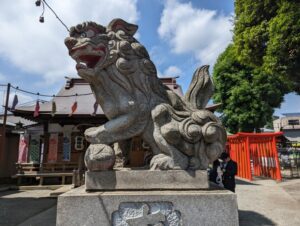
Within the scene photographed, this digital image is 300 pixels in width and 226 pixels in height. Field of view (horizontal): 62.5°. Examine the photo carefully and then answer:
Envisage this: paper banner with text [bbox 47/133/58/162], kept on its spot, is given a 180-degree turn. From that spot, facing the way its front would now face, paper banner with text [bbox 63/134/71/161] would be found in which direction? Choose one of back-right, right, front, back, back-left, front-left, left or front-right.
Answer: right

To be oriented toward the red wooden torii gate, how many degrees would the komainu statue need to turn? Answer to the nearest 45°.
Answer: approximately 135° to its right

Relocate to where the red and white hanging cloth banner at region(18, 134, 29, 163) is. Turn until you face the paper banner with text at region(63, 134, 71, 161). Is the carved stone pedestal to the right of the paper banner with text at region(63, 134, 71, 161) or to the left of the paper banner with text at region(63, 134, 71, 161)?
right

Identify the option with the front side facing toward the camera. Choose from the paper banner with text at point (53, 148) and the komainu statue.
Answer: the paper banner with text

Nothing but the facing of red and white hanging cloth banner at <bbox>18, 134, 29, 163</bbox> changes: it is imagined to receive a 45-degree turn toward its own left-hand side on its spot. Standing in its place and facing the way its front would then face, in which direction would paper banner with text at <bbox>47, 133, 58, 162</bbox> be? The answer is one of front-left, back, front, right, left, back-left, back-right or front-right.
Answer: front

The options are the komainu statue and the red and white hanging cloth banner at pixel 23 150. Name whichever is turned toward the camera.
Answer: the red and white hanging cloth banner

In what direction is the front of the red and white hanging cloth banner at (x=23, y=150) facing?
toward the camera

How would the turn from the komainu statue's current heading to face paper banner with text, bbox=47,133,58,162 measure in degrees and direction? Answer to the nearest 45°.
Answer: approximately 45° to its right

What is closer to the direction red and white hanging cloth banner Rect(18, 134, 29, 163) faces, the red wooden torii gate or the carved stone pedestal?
the carved stone pedestal

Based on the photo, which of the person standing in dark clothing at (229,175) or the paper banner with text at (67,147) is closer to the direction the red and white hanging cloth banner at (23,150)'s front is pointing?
the person standing in dark clothing

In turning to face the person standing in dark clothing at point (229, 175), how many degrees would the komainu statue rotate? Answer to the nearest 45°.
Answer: approximately 135° to its right

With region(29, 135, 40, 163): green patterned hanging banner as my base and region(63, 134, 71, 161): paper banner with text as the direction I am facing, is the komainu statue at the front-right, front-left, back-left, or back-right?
front-right

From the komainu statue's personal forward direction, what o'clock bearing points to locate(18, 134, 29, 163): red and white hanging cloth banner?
The red and white hanging cloth banner is roughly at 2 o'clock from the komainu statue.

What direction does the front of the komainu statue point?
to the viewer's left

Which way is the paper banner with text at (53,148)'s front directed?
toward the camera

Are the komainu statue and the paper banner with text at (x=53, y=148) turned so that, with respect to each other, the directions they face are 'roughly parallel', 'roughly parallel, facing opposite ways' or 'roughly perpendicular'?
roughly perpendicular
